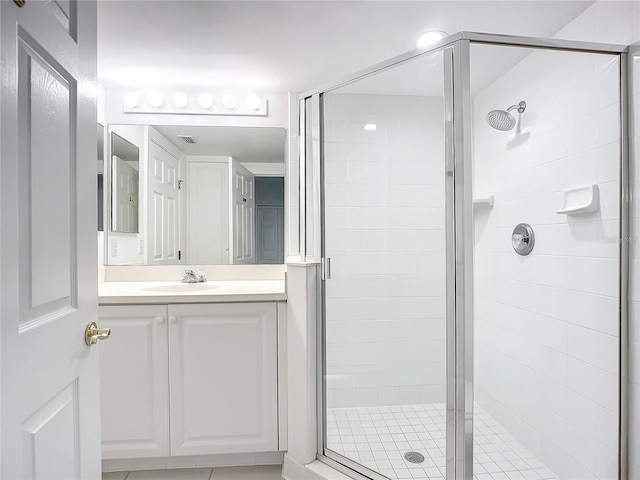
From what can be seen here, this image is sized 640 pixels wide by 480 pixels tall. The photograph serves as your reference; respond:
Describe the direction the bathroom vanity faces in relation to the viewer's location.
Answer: facing the viewer

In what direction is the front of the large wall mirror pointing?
toward the camera

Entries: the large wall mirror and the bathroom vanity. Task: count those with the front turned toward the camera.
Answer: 2

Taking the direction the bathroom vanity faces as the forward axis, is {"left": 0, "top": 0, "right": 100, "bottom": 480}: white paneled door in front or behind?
in front

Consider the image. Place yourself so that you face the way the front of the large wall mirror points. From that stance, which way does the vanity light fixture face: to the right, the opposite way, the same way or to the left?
the same way

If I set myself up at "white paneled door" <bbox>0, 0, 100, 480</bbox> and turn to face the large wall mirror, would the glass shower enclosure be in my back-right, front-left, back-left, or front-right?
front-right

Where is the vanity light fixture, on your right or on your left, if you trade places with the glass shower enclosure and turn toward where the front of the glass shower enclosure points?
on your right

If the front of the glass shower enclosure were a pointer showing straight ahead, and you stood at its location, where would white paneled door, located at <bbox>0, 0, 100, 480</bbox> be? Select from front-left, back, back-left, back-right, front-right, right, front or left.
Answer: front

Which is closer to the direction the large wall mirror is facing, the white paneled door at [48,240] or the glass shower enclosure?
the white paneled door

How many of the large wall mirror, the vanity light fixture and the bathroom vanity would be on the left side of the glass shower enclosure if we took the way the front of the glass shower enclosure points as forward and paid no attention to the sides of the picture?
0

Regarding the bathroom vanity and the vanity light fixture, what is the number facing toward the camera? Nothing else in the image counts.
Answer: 2
